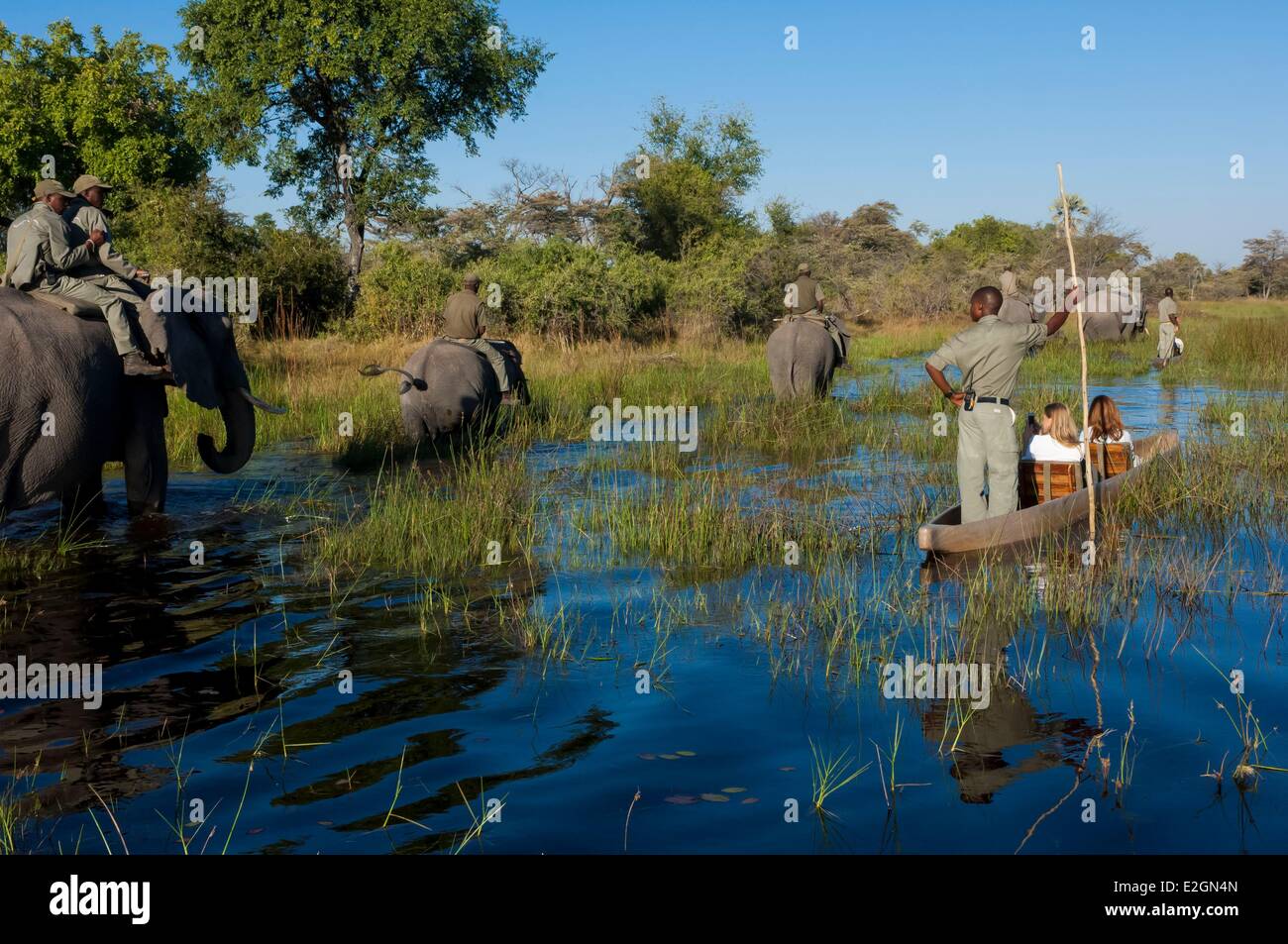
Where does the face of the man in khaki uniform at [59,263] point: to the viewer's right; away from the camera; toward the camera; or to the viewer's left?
to the viewer's right

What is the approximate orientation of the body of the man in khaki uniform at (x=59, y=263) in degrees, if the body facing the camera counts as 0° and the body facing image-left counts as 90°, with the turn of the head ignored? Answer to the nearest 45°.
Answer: approximately 270°

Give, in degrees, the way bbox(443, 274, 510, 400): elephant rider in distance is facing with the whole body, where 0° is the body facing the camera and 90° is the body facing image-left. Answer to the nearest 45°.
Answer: approximately 225°

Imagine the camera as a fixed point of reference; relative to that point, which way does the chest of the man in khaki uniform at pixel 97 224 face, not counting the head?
to the viewer's right

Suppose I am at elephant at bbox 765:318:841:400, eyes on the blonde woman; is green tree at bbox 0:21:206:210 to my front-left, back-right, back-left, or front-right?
back-right

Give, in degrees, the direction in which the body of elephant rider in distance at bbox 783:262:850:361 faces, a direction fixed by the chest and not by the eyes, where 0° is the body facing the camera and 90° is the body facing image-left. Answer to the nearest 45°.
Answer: approximately 225°

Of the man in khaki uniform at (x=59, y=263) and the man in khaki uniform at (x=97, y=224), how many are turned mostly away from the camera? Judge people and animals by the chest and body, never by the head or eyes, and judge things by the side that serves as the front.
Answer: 0

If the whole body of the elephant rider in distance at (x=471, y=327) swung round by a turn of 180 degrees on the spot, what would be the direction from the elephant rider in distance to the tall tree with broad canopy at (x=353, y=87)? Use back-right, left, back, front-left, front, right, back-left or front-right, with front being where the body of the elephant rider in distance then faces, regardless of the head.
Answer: back-right

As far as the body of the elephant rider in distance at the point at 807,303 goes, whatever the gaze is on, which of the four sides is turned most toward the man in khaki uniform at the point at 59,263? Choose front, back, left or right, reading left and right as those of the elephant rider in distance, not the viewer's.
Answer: back

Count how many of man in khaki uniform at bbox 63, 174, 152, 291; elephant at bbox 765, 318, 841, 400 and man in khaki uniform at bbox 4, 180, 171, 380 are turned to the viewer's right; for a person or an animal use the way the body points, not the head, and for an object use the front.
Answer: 2

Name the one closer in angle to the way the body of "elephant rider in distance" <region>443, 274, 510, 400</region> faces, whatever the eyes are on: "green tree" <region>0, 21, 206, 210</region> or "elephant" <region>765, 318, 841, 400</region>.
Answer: the elephant

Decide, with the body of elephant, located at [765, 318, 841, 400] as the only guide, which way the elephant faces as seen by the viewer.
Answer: away from the camera
